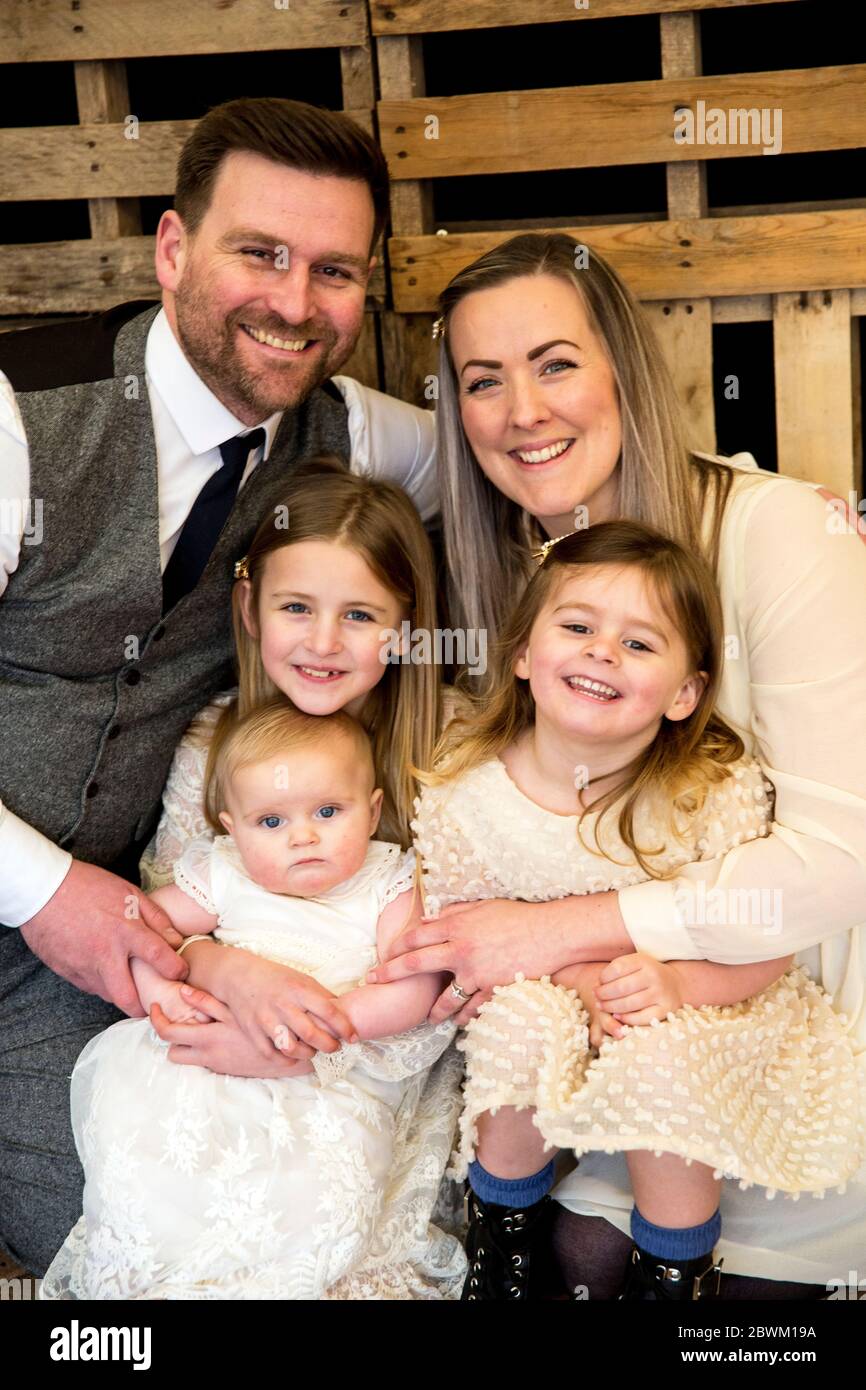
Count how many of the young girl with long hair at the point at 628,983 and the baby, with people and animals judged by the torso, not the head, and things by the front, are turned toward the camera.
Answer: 2

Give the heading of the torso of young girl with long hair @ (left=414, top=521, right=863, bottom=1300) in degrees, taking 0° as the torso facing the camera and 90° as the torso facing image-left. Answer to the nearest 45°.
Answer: approximately 0°

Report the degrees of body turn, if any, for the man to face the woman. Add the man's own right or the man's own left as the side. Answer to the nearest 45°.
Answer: approximately 45° to the man's own left

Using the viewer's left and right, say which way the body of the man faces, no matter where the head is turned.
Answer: facing the viewer and to the right of the viewer
